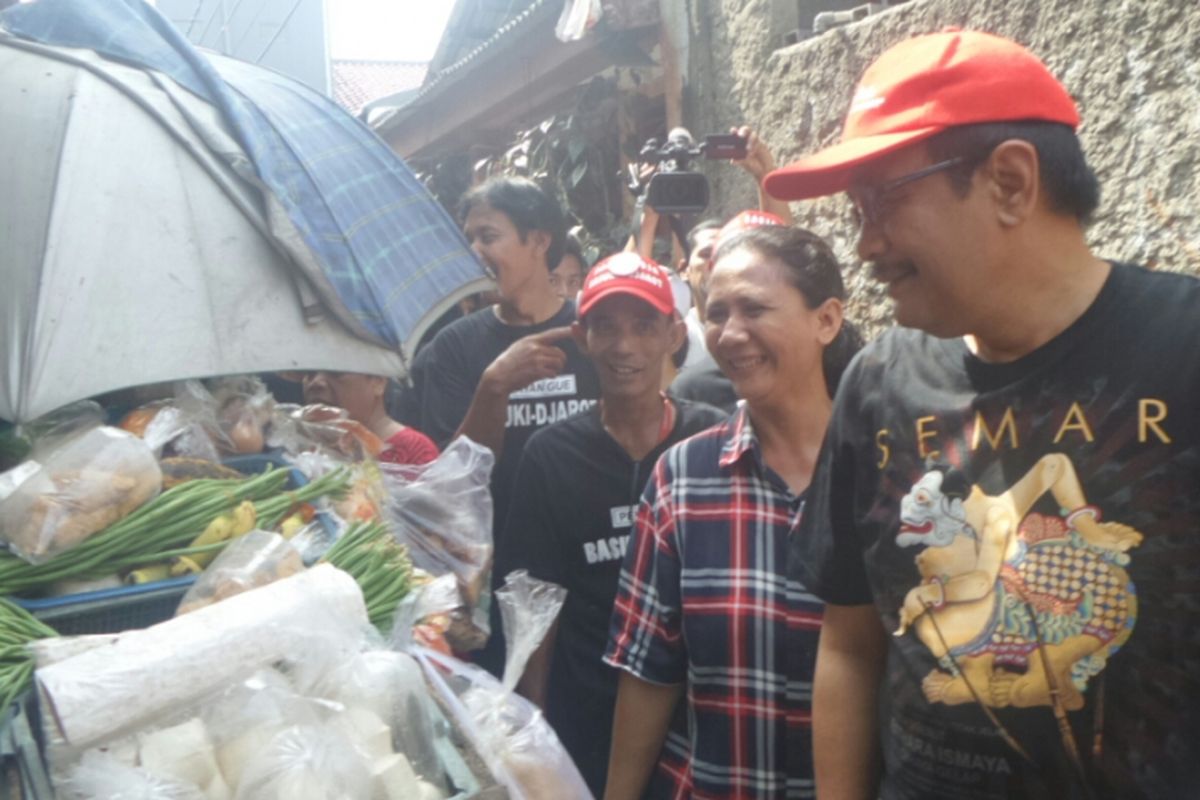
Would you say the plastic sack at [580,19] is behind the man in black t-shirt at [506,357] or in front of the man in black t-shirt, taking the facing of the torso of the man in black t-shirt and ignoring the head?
behind

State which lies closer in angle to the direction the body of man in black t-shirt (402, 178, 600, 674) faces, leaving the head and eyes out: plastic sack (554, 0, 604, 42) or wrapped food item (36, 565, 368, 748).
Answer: the wrapped food item

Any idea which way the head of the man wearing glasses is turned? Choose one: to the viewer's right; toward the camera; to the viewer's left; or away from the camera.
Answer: to the viewer's left

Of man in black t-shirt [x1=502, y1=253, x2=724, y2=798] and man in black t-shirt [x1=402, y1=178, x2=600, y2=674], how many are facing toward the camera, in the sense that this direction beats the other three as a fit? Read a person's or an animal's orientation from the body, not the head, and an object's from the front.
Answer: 2

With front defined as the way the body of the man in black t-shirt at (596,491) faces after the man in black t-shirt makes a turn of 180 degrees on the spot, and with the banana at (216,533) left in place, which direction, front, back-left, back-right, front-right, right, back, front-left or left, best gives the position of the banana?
back-left

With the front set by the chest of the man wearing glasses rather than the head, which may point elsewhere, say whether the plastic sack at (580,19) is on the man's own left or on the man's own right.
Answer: on the man's own right

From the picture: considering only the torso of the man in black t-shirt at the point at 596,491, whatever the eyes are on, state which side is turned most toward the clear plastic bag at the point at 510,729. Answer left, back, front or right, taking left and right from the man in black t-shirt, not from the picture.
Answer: front

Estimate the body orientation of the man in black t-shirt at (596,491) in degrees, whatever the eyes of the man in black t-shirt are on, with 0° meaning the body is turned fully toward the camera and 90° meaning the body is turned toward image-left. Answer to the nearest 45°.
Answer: approximately 0°

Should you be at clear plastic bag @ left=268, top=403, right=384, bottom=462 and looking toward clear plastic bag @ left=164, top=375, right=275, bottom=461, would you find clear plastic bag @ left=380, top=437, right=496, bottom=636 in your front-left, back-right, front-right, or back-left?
back-left

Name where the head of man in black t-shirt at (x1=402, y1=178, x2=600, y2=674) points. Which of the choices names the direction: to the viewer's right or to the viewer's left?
to the viewer's left
